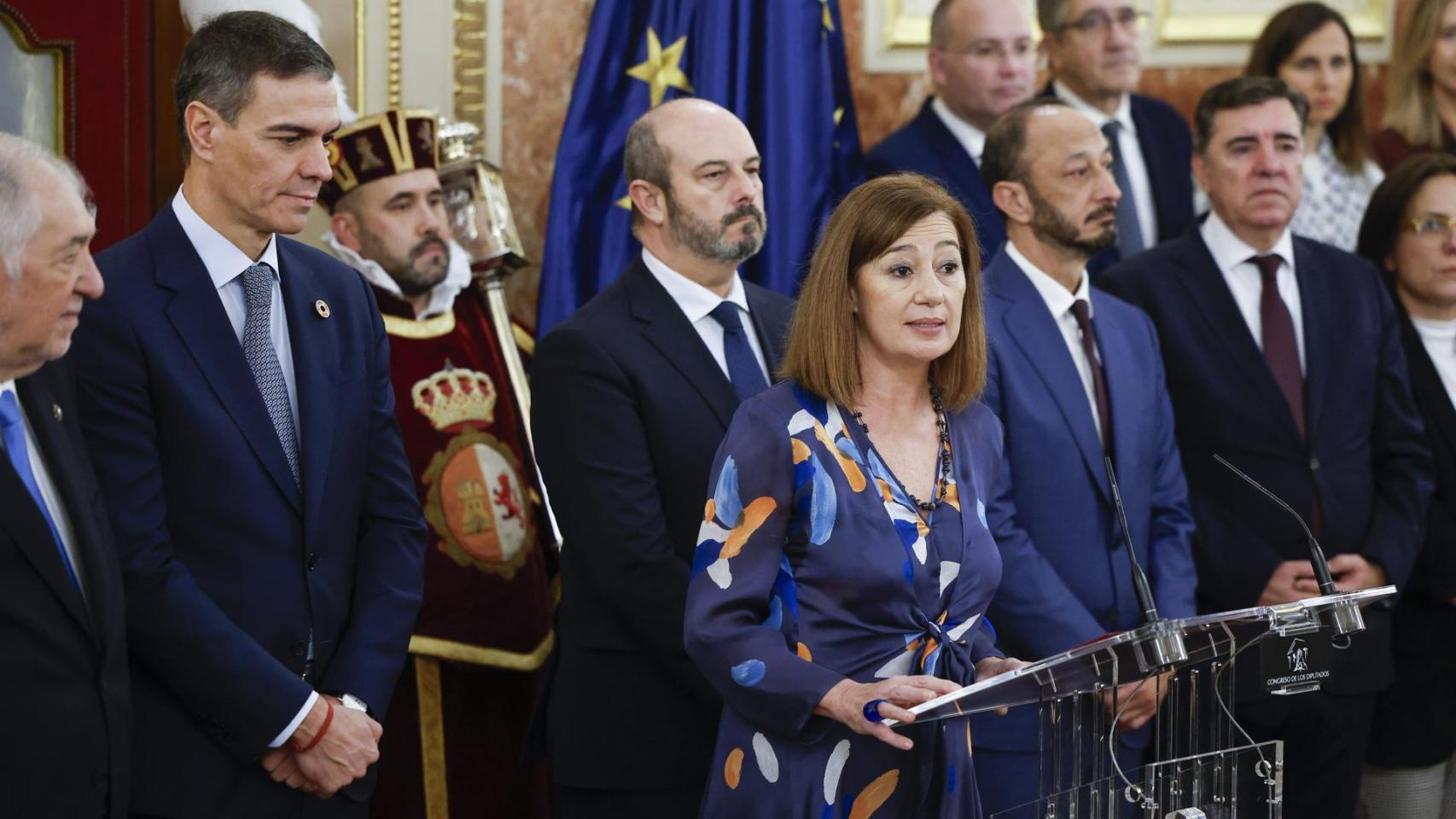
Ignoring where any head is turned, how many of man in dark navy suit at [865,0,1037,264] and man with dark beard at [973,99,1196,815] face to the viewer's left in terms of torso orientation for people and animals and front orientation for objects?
0

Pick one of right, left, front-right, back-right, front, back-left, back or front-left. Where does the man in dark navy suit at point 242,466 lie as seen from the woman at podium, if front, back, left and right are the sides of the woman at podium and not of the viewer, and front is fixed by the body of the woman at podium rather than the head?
back-right

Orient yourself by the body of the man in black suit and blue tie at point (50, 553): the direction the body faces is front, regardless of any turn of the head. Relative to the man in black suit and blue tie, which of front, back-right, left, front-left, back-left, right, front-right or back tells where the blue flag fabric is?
left

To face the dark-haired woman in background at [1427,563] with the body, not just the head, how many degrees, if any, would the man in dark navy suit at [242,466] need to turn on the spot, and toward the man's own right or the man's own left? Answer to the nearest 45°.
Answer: approximately 45° to the man's own left

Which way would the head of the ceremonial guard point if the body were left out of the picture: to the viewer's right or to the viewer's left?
to the viewer's right

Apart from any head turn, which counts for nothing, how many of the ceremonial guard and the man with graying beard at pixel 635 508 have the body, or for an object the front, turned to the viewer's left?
0
